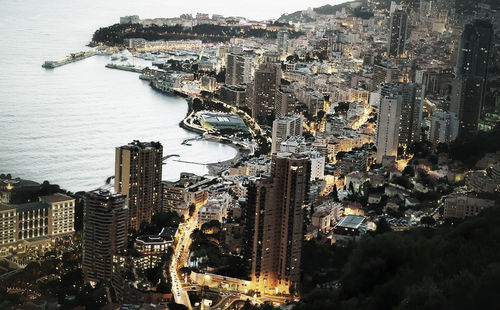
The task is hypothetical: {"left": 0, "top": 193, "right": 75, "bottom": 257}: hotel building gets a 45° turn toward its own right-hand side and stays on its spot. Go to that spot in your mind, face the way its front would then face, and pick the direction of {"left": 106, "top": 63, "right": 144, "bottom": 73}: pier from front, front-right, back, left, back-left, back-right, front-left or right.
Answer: back

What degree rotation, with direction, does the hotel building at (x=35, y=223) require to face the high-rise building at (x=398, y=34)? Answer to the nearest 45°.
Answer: approximately 90° to its left

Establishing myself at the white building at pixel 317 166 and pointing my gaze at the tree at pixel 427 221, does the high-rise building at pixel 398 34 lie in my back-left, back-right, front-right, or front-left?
back-left

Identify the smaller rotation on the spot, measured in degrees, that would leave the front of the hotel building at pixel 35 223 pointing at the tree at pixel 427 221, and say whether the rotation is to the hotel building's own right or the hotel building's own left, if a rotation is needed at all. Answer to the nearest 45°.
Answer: approximately 45° to the hotel building's own left

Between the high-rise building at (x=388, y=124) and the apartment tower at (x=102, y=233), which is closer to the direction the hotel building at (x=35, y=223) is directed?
the apartment tower

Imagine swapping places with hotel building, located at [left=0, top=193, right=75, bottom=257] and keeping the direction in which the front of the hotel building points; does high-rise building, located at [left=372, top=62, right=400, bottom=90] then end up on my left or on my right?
on my left

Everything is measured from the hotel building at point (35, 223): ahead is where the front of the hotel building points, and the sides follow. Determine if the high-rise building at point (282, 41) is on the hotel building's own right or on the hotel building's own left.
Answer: on the hotel building's own left

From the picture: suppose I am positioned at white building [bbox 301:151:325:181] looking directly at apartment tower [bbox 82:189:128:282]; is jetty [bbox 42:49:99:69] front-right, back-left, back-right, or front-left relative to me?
back-right

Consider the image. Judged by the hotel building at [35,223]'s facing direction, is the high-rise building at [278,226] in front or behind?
in front

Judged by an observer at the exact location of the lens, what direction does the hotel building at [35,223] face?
facing the viewer and to the right of the viewer

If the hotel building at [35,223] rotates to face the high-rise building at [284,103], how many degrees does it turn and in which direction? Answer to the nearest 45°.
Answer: approximately 90° to its left

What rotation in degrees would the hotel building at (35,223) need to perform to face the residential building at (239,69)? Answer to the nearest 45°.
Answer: approximately 90° to its left

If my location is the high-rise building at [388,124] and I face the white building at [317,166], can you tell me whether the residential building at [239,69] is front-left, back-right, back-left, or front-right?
back-right
